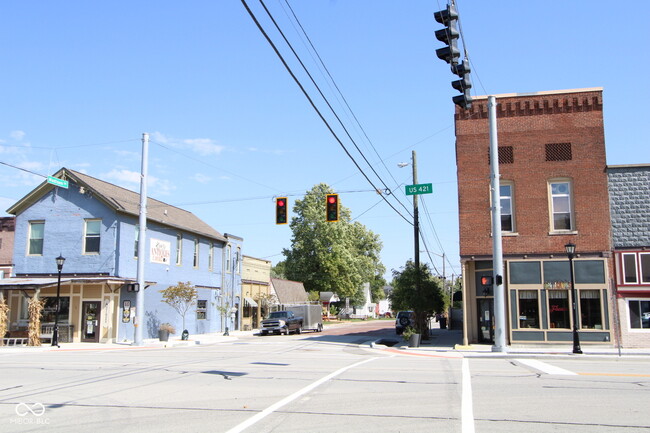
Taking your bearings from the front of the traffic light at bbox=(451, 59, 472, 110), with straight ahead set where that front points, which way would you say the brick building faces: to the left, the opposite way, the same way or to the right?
to the left

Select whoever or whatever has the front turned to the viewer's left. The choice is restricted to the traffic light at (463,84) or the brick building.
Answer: the traffic light

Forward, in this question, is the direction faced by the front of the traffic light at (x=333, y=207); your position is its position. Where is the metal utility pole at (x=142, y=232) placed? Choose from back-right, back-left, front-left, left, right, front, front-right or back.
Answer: back-right

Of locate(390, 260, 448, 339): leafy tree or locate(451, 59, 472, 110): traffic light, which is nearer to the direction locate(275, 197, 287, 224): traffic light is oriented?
the traffic light

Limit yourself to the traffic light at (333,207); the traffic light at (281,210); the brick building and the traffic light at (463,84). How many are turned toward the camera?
3

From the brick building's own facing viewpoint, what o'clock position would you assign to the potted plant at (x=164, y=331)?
The potted plant is roughly at 3 o'clock from the brick building.

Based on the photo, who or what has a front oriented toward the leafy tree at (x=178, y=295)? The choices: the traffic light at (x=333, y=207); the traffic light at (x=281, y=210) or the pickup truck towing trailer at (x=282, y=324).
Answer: the pickup truck towing trailer

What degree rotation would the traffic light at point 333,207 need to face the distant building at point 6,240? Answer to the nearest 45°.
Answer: approximately 135° to its right

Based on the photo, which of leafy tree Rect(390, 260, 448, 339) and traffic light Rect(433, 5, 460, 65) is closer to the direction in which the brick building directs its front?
the traffic light

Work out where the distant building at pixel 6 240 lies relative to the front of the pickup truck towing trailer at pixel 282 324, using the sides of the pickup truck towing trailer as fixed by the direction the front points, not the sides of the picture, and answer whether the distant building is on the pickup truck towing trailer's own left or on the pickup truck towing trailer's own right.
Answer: on the pickup truck towing trailer's own right

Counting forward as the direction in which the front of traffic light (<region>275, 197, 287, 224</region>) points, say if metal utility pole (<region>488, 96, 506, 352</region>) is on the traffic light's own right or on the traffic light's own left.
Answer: on the traffic light's own left

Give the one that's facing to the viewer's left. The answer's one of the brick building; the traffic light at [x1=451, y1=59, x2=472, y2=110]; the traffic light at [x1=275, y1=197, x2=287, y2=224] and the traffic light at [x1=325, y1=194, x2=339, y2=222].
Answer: the traffic light at [x1=451, y1=59, x2=472, y2=110]
